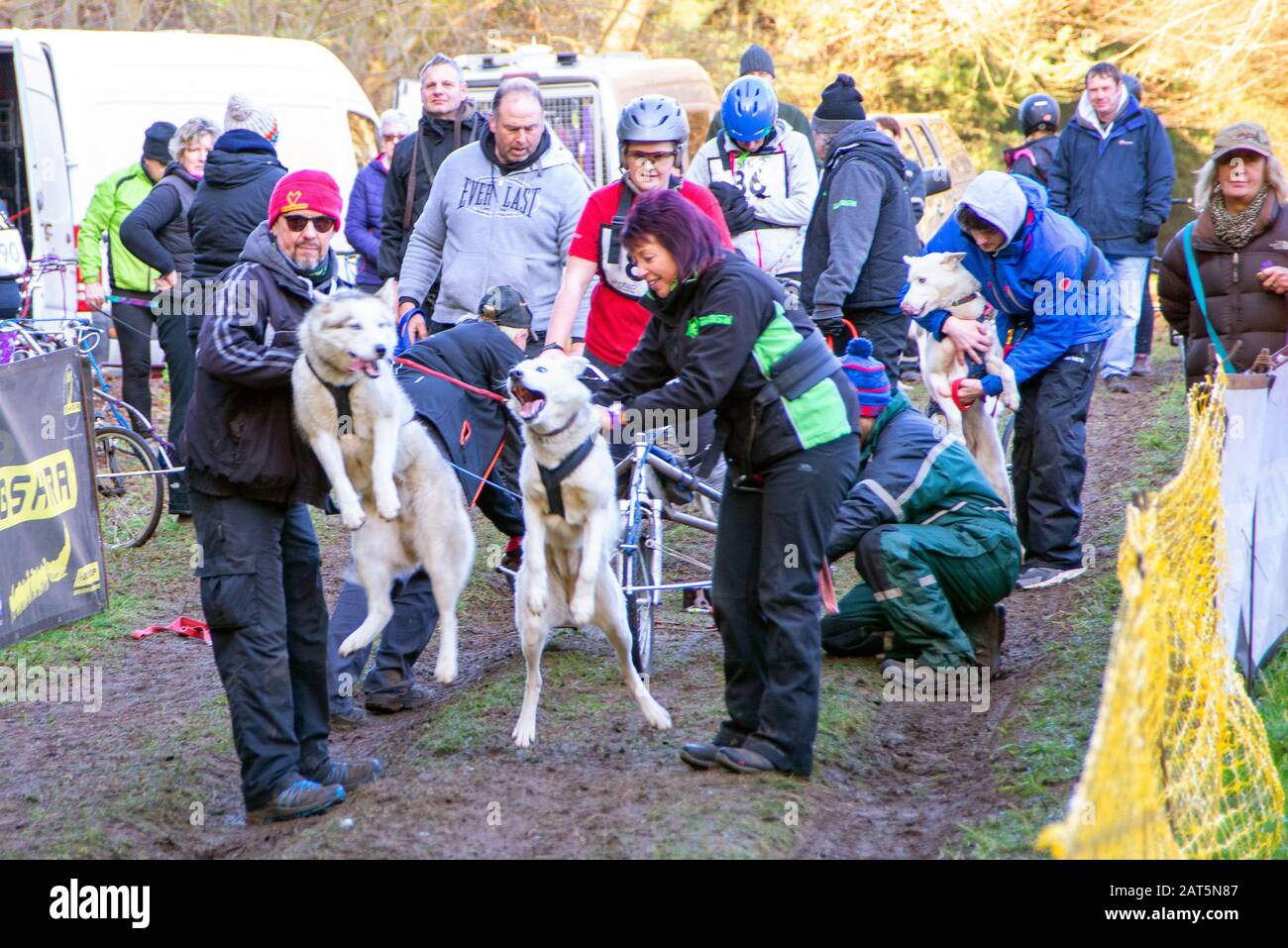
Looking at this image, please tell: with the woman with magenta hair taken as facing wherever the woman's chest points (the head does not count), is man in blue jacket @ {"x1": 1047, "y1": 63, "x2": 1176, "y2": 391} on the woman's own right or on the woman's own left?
on the woman's own right

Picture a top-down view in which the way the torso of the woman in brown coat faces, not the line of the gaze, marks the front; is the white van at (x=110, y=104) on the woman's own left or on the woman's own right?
on the woman's own right

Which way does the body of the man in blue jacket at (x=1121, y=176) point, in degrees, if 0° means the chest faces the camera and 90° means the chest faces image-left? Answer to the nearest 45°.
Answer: approximately 45°

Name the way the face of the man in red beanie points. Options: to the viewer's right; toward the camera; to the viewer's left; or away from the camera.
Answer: toward the camera

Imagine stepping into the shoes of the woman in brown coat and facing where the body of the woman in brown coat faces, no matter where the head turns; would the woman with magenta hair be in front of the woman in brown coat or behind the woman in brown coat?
in front

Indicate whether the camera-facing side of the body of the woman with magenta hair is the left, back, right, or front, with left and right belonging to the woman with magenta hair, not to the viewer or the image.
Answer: left

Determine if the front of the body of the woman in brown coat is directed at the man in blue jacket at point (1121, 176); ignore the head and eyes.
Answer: no

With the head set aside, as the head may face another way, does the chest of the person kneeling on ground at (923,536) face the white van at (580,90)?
no

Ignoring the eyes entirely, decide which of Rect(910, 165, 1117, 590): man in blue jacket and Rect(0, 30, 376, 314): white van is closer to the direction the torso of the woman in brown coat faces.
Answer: the man in blue jacket

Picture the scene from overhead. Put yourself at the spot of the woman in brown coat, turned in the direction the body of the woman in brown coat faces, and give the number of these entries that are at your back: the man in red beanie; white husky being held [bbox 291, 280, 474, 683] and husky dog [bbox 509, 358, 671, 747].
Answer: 0

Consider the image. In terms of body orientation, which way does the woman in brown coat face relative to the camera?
toward the camera

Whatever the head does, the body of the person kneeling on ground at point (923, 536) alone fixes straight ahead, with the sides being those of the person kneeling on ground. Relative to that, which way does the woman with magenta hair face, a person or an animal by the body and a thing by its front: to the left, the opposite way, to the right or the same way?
the same way

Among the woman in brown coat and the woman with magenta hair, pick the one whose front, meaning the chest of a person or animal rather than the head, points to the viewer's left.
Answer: the woman with magenta hair

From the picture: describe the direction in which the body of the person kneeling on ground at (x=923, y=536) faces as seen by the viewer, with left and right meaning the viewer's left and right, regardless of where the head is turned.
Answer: facing to the left of the viewer
